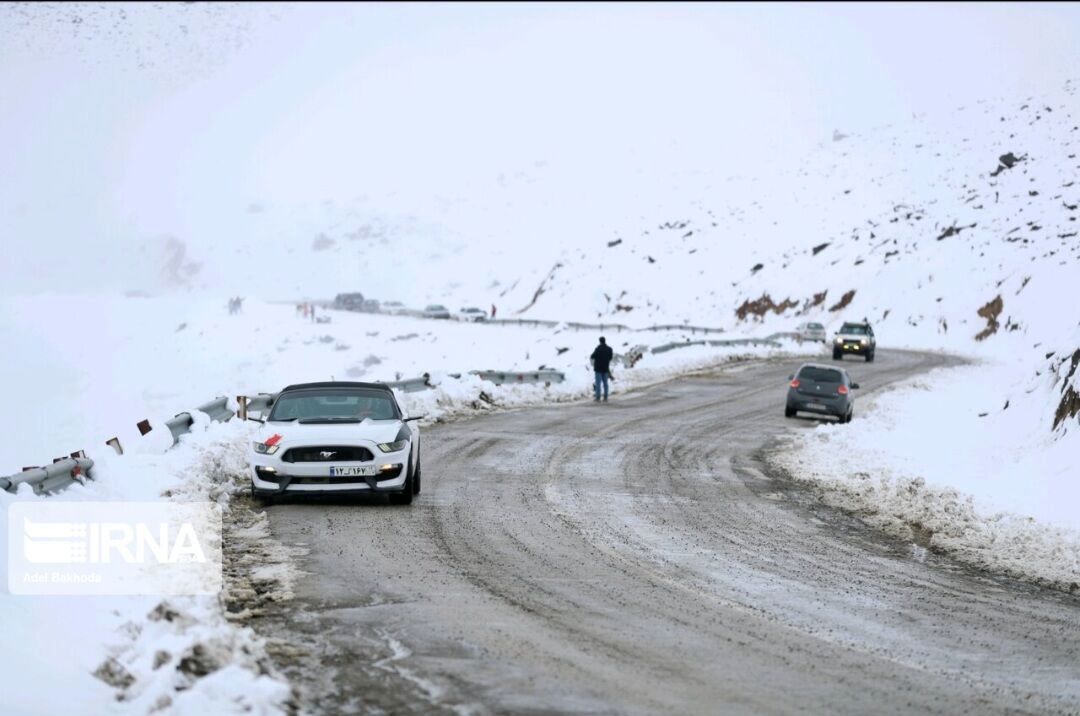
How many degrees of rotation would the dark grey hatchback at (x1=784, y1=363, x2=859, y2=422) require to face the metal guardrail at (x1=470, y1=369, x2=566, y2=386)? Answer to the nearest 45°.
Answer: approximately 90° to its left

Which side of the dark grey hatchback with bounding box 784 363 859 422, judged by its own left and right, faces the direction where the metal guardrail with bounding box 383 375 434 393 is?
left

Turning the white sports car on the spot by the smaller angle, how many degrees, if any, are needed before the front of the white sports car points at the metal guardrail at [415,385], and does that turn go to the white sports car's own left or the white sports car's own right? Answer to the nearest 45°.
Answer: approximately 180°

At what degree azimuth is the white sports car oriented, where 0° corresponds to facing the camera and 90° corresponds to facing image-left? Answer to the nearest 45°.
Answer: approximately 0°

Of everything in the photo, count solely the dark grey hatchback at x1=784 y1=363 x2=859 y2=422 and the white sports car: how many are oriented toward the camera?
1

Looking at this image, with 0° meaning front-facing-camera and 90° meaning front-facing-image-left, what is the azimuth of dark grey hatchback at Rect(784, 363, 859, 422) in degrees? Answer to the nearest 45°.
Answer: approximately 180°

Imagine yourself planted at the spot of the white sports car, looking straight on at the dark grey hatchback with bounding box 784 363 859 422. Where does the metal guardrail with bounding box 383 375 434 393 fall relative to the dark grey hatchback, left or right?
left

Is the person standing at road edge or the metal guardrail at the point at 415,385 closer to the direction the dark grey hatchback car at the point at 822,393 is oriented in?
the person standing at road edge

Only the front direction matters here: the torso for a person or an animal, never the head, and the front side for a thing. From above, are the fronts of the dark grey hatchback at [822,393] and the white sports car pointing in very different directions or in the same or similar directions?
very different directions

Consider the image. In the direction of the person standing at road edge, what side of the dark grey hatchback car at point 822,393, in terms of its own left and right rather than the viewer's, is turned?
left

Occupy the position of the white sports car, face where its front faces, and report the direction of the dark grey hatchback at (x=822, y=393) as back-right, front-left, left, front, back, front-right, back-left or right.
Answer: back-left

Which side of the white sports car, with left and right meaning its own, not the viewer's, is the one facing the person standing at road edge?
back

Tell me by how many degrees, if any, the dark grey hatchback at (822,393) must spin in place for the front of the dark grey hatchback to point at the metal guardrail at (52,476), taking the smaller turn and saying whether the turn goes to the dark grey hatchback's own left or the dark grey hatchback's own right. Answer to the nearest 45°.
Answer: approximately 180°

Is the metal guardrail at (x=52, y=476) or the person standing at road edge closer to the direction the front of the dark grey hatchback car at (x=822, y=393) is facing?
the person standing at road edge

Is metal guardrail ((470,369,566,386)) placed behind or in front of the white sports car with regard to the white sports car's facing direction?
behind

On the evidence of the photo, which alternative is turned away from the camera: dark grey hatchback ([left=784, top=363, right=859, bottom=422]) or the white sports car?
the dark grey hatchback
